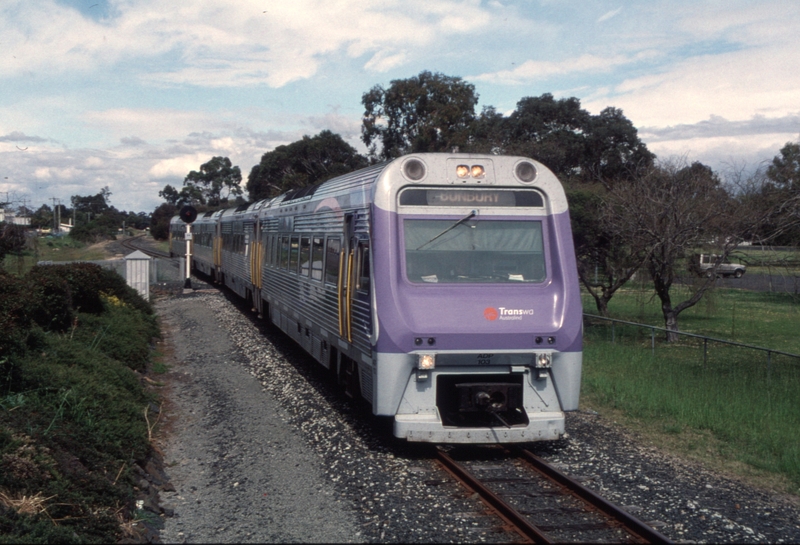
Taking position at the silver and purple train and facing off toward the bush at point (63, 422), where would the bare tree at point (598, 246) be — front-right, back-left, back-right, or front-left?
back-right

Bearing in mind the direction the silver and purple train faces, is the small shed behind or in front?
behind

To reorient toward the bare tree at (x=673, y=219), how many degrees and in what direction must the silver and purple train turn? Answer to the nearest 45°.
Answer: approximately 90° to its left

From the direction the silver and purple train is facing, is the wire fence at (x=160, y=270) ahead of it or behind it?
behind

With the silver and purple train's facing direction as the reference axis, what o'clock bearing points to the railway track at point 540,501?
The railway track is roughly at 1 o'clock from the silver and purple train.

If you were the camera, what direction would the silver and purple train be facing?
facing the viewer and to the right of the viewer
